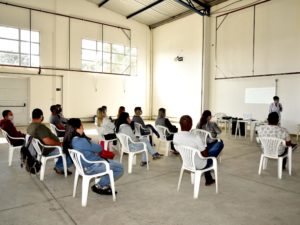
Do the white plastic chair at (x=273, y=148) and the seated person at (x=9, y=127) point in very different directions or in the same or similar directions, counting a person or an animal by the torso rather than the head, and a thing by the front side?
same or similar directions

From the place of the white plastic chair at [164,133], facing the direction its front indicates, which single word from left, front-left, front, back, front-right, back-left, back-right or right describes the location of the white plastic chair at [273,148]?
right

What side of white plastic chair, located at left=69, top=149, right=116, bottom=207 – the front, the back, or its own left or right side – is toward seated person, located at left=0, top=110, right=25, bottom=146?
left

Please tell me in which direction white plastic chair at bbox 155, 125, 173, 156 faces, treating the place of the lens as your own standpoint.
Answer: facing away from the viewer and to the right of the viewer

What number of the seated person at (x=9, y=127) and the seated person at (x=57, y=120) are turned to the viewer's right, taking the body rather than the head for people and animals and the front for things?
2

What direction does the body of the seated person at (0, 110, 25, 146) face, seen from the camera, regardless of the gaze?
to the viewer's right

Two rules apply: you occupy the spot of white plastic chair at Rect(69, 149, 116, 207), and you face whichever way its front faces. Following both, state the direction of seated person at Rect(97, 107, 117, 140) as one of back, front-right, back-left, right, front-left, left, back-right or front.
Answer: front-left

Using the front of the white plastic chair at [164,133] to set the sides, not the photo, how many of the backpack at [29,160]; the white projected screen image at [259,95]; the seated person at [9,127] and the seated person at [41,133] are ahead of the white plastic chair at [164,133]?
1

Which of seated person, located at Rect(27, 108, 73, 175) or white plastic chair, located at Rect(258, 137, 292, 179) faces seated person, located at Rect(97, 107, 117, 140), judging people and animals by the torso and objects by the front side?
seated person, located at Rect(27, 108, 73, 175)

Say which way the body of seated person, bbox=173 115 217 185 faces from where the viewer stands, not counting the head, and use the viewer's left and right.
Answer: facing away from the viewer and to the right of the viewer

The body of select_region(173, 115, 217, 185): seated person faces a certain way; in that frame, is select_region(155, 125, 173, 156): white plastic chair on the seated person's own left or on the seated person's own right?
on the seated person's own left

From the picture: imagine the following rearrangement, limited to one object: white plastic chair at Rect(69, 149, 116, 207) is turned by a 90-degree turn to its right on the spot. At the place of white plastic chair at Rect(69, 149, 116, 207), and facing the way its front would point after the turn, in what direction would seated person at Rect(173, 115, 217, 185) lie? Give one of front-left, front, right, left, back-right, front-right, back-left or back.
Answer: front-left

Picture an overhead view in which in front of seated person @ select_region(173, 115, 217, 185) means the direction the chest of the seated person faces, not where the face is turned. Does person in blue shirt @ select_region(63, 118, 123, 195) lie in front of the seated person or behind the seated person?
behind

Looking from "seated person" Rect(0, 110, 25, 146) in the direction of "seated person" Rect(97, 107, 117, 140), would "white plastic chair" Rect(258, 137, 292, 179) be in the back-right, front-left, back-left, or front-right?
front-right

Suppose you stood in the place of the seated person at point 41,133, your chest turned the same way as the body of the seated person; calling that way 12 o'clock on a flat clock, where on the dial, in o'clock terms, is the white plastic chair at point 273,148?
The white plastic chair is roughly at 2 o'clock from the seated person.

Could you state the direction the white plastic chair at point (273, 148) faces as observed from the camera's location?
facing away from the viewer and to the right of the viewer
